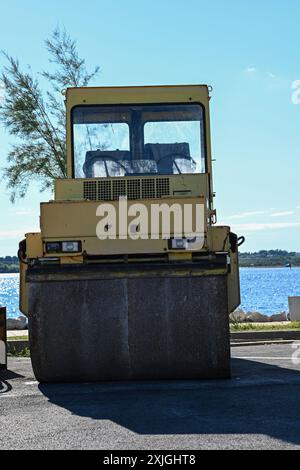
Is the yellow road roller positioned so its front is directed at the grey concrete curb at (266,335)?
no

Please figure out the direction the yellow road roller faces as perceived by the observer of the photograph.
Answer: facing the viewer

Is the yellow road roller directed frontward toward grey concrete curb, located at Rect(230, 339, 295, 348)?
no
